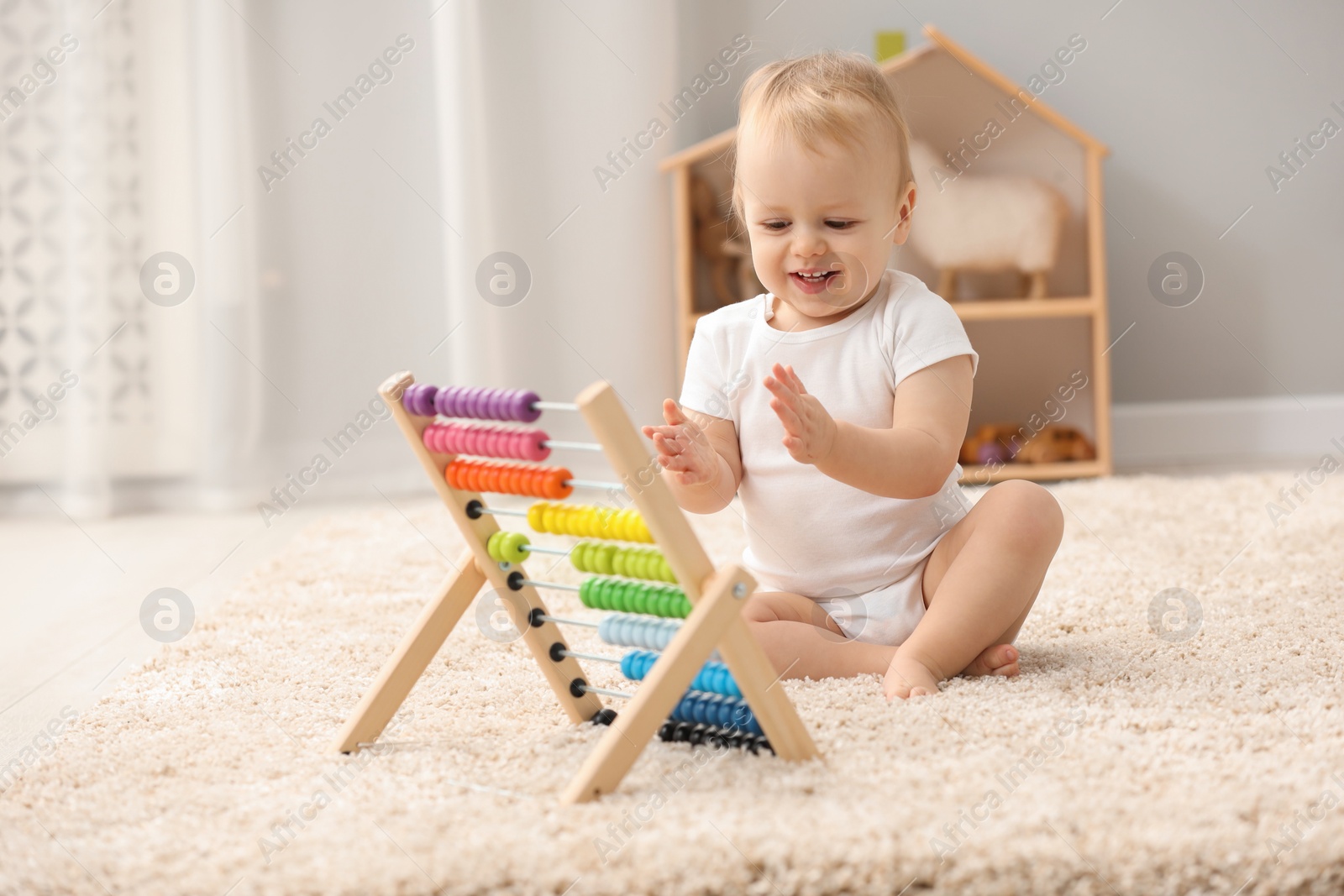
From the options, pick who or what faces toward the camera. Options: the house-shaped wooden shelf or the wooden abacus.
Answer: the house-shaped wooden shelf

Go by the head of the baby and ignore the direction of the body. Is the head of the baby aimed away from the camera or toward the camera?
toward the camera

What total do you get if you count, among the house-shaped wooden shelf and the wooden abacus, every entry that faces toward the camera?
1

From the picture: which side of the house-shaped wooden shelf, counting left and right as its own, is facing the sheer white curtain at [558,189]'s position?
right

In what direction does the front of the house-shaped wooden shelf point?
toward the camera

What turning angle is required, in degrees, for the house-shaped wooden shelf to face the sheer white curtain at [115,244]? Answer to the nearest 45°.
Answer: approximately 90° to its right

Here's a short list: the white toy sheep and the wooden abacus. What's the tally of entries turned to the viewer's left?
1

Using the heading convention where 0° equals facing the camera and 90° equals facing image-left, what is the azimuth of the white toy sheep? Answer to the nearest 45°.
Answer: approximately 90°
